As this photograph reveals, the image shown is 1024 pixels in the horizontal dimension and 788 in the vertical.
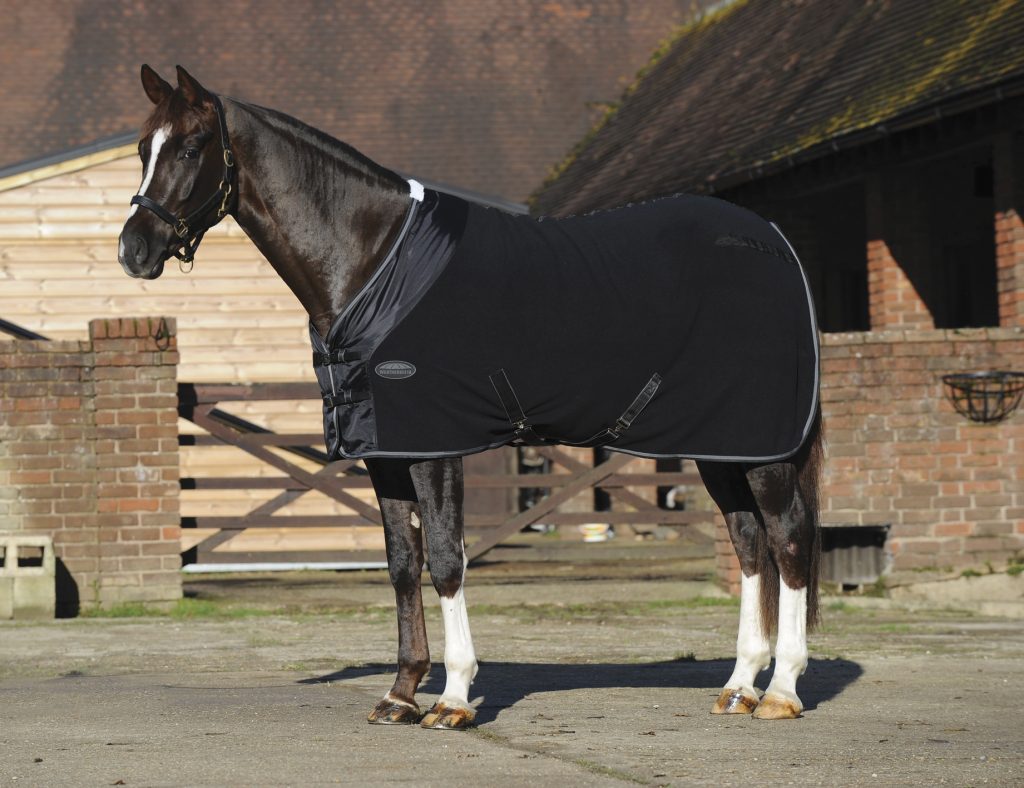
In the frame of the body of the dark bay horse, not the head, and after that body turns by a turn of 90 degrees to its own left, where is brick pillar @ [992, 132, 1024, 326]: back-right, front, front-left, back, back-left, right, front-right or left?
back-left

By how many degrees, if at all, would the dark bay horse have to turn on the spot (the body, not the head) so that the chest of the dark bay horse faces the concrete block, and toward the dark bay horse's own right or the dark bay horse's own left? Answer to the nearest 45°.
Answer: approximately 45° to the dark bay horse's own right

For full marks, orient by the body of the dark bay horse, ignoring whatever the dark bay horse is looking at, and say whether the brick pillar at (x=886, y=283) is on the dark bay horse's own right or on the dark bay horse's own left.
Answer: on the dark bay horse's own right

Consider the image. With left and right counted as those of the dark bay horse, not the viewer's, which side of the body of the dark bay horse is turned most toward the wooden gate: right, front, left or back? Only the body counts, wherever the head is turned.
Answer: right

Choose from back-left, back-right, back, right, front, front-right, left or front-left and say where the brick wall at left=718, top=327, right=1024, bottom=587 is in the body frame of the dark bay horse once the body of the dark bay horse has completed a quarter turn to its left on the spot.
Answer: back-left

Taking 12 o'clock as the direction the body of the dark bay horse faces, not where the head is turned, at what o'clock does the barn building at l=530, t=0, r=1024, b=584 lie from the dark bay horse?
The barn building is roughly at 4 o'clock from the dark bay horse.

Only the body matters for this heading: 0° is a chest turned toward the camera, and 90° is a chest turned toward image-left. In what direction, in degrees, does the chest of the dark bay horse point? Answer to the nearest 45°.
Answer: approximately 90°

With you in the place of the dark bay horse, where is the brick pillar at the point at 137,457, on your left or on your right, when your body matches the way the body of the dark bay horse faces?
on your right

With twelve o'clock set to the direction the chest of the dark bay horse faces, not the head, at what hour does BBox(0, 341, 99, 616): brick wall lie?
The brick wall is roughly at 2 o'clock from the dark bay horse.

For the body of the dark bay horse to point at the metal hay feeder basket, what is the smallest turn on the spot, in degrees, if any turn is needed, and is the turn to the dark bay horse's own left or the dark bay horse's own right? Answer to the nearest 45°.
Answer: approximately 135° to the dark bay horse's own right
